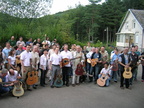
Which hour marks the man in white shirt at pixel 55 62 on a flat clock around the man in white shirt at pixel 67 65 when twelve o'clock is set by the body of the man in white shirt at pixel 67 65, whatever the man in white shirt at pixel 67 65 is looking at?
the man in white shirt at pixel 55 62 is roughly at 2 o'clock from the man in white shirt at pixel 67 65.

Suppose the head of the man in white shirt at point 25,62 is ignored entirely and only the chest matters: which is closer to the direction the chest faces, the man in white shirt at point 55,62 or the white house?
the man in white shirt

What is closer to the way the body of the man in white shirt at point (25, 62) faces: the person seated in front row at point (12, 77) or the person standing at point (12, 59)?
the person seated in front row

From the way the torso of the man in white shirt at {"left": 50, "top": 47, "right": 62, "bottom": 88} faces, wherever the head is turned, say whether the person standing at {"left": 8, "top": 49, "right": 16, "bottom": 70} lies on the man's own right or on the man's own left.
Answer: on the man's own right

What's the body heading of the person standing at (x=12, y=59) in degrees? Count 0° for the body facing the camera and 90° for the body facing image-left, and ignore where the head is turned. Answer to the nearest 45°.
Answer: approximately 315°

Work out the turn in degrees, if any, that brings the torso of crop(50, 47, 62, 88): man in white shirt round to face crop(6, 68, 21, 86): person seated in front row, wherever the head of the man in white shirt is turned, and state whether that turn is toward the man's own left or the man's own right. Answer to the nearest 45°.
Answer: approximately 45° to the man's own right

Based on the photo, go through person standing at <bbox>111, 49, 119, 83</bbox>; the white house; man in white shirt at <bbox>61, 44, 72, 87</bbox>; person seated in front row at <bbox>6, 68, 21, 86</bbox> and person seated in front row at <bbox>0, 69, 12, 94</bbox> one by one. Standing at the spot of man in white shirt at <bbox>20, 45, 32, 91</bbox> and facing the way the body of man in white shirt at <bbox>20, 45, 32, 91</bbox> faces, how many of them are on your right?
2

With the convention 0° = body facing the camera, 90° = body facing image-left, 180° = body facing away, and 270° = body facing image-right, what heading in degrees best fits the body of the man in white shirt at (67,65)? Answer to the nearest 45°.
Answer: approximately 0°

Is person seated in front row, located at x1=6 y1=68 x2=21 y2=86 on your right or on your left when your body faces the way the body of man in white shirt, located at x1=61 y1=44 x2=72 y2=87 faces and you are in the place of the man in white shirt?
on your right

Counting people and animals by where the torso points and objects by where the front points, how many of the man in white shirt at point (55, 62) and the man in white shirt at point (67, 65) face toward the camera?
2

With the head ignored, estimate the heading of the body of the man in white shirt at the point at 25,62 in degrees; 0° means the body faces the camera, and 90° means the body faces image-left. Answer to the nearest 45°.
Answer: approximately 315°
